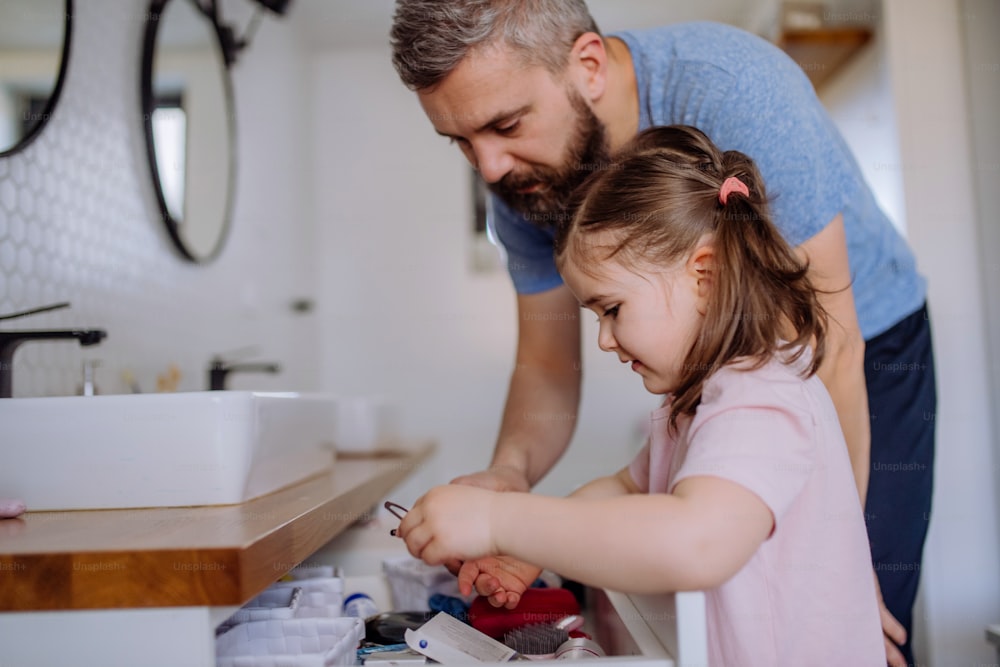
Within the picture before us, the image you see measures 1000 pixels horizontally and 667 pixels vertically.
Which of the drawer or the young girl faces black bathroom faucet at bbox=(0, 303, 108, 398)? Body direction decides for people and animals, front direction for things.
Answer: the young girl

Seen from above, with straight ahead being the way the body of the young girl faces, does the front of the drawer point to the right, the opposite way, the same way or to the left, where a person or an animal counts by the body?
the opposite way

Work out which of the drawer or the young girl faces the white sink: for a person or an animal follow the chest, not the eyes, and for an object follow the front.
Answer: the young girl

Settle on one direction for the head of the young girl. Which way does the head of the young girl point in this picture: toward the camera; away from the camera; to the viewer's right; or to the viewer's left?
to the viewer's left

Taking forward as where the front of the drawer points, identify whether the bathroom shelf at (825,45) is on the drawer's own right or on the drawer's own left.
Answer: on the drawer's own left

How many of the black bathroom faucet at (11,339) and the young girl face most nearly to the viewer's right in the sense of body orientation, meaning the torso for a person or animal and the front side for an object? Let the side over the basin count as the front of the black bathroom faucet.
1

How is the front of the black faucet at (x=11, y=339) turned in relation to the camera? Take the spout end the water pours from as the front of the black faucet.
facing to the right of the viewer

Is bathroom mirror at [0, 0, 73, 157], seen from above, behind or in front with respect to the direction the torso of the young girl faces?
in front

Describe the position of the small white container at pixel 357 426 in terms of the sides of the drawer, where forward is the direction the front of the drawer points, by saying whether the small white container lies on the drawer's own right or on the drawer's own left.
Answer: on the drawer's own left

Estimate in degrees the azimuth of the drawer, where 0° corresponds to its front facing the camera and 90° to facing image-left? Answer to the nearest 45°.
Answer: approximately 270°

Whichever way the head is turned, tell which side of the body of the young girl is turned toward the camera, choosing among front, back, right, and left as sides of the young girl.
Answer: left

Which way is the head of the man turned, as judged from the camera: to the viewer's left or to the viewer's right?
to the viewer's left

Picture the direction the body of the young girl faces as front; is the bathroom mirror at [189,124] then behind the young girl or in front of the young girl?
in front
